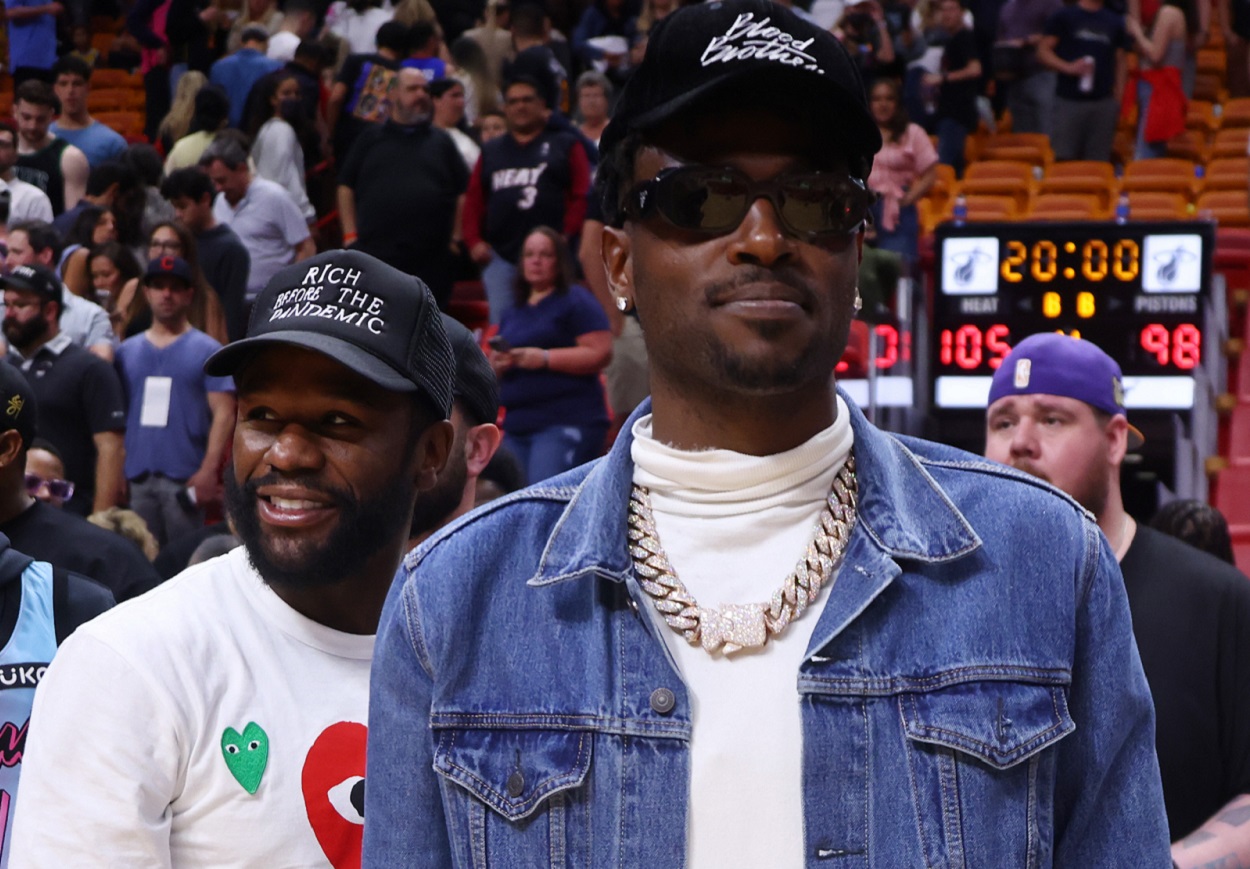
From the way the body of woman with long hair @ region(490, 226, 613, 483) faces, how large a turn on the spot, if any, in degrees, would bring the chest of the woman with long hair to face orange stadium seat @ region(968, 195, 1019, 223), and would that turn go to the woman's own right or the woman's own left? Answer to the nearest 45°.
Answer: approximately 180°

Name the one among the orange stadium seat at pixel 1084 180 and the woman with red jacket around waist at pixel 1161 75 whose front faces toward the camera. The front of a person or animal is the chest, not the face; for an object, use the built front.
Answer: the orange stadium seat

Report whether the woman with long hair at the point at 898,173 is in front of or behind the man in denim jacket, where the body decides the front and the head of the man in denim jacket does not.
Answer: behind

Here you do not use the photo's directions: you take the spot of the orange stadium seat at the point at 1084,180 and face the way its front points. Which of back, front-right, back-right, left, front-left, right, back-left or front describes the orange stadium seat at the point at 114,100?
right

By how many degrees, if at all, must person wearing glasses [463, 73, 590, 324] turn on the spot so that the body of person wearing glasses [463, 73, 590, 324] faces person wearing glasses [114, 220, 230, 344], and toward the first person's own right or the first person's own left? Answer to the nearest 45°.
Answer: approximately 45° to the first person's own right

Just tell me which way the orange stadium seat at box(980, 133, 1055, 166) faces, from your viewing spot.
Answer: facing the viewer

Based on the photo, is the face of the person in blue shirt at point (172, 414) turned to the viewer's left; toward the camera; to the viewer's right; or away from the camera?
toward the camera

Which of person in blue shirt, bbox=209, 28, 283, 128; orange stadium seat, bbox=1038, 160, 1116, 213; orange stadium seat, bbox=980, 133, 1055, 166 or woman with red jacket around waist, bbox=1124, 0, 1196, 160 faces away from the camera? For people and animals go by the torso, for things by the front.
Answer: the person in blue shirt

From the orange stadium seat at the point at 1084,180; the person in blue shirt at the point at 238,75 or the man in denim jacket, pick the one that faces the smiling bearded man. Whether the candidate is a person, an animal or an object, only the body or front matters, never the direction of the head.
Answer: the orange stadium seat

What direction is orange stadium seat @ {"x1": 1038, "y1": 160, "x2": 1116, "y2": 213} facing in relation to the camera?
toward the camera

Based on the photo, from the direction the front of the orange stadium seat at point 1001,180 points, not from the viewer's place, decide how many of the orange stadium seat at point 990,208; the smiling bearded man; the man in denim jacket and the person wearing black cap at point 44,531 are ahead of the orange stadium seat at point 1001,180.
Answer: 4

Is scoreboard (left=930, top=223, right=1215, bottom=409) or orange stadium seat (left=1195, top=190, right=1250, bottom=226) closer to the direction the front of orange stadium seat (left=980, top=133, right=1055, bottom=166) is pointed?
the scoreboard

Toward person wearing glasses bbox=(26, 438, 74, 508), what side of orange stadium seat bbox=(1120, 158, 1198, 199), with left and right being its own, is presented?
front

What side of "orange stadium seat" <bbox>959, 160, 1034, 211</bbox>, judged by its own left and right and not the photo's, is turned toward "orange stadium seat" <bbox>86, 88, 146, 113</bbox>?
right

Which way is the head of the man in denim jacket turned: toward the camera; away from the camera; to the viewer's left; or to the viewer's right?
toward the camera

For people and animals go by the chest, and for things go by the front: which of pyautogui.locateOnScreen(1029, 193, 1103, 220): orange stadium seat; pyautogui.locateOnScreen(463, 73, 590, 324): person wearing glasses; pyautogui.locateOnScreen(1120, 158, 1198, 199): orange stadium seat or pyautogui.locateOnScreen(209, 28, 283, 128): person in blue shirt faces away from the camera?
the person in blue shirt

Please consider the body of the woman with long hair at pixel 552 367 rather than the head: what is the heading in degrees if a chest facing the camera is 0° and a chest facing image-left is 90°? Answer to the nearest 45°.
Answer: approximately 45°

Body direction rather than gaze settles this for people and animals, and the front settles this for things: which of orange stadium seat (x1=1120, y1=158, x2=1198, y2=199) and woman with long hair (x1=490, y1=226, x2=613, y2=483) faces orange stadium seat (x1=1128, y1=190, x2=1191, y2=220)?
orange stadium seat (x1=1120, y1=158, x2=1198, y2=199)

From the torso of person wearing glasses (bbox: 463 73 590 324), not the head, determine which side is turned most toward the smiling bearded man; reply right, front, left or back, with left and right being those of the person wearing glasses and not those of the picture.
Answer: front
